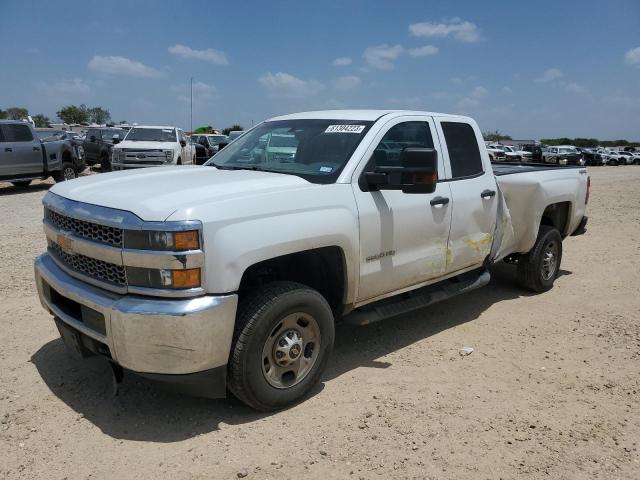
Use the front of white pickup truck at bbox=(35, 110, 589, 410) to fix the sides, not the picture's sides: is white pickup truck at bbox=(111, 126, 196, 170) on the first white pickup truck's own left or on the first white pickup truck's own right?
on the first white pickup truck's own right

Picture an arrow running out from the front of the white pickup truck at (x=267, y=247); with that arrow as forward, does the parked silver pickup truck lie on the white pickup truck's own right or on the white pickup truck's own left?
on the white pickup truck's own right

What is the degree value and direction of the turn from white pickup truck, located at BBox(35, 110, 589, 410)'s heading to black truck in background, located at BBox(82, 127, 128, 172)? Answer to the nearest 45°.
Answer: approximately 90° to its right

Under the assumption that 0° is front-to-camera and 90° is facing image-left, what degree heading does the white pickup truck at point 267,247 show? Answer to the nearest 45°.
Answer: approximately 45°

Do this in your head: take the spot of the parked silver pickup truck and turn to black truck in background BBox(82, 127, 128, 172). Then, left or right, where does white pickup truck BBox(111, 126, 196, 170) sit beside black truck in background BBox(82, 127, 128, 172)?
right
